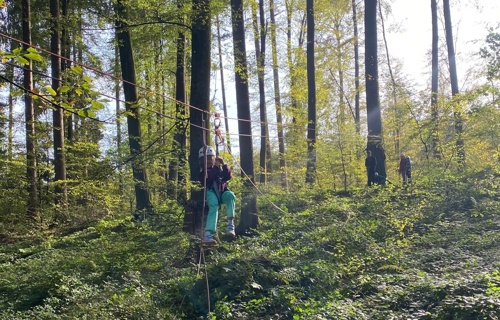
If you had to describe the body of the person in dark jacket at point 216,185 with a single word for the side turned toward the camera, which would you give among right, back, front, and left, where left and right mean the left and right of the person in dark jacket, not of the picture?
front

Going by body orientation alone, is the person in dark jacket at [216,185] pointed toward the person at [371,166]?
no

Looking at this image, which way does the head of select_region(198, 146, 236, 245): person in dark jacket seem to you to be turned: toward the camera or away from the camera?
toward the camera
